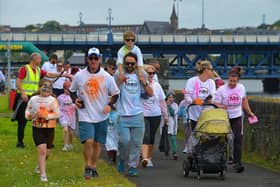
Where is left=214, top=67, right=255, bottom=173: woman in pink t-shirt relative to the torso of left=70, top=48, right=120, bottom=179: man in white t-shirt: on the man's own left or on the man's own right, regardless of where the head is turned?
on the man's own left

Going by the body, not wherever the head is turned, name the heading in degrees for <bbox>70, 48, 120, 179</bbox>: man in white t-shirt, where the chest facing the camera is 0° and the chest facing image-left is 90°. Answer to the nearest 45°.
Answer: approximately 0°

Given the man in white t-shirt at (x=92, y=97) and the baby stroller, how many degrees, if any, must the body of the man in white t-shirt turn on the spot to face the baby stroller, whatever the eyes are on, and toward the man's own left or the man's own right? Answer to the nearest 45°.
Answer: approximately 90° to the man's own left

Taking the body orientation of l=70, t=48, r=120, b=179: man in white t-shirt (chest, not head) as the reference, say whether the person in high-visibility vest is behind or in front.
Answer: behind

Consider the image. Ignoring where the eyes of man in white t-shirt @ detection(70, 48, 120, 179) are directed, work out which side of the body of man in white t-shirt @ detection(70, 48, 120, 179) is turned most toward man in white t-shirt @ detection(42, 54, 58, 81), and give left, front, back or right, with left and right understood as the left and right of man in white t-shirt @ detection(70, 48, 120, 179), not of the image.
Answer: back
